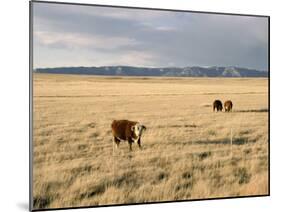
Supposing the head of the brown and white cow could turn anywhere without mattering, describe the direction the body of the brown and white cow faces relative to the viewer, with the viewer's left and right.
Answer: facing the viewer and to the right of the viewer

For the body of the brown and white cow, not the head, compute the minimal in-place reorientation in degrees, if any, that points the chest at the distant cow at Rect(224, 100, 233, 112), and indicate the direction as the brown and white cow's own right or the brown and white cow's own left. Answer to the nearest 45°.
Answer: approximately 45° to the brown and white cow's own left
